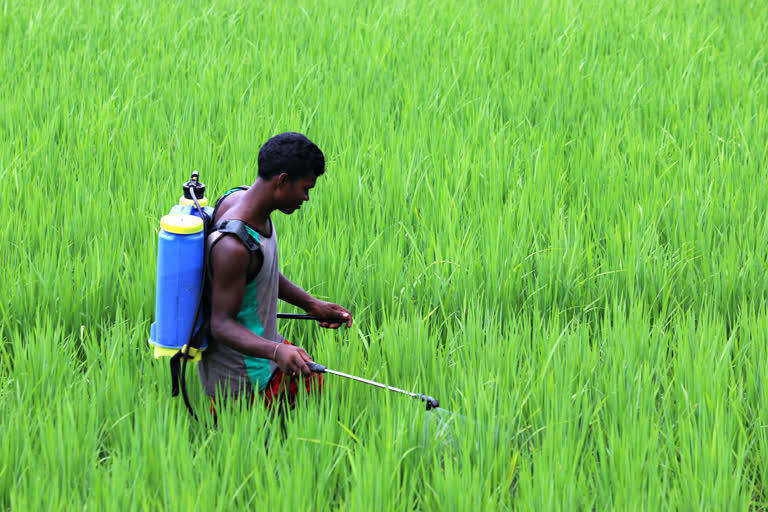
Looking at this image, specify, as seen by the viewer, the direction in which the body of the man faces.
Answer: to the viewer's right
